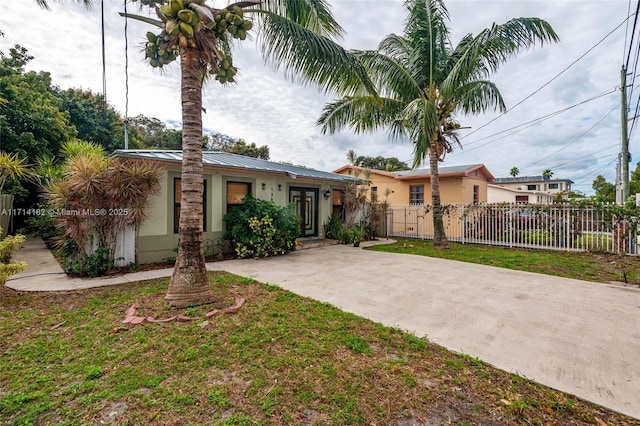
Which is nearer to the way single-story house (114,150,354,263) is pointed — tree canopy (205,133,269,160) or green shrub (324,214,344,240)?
the green shrub

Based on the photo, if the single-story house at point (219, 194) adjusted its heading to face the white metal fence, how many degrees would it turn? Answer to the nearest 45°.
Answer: approximately 45° to its left

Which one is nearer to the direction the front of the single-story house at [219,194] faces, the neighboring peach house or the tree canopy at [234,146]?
the neighboring peach house

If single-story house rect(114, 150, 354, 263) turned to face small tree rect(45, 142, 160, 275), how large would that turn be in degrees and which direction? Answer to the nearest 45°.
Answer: approximately 90° to its right

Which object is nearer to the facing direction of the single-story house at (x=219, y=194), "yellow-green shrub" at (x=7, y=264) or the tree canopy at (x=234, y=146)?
the yellow-green shrub

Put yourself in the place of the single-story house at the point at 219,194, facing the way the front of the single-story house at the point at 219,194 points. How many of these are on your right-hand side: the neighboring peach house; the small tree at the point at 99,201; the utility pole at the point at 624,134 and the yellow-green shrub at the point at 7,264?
2

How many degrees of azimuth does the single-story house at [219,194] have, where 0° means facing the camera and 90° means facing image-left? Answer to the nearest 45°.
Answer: approximately 315°

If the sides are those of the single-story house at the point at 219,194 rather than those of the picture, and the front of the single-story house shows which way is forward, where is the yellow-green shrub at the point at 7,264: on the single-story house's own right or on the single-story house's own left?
on the single-story house's own right
